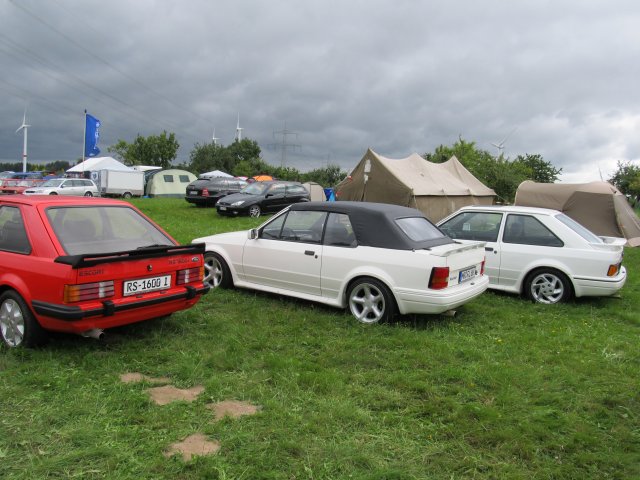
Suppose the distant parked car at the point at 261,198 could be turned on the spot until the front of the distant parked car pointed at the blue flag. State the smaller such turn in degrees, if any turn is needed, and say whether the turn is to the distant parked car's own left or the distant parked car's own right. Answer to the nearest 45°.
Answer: approximately 90° to the distant parked car's own right

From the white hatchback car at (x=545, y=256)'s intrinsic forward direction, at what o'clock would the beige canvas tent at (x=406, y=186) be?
The beige canvas tent is roughly at 2 o'clock from the white hatchback car.

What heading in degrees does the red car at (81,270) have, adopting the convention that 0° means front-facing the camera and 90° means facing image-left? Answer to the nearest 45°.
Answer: approximately 135°

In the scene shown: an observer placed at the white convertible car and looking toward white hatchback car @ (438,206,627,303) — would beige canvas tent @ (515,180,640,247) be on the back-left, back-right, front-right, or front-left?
front-left

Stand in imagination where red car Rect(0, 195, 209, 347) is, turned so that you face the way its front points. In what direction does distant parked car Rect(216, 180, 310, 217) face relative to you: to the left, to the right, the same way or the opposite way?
to the left

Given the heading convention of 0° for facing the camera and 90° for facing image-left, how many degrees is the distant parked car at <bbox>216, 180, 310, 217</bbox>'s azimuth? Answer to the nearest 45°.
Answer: approximately 45°

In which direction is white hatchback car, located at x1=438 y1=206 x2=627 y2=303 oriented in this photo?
to the viewer's left

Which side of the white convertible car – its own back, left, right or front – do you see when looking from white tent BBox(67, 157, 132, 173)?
front

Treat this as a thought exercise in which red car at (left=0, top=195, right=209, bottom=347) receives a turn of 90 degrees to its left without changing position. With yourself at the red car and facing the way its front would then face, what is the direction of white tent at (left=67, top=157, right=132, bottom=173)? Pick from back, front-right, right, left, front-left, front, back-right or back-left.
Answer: back-right

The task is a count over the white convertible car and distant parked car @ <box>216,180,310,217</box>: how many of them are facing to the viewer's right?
0

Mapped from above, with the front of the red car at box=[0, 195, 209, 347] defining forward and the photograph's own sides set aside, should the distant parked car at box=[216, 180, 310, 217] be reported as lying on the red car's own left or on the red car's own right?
on the red car's own right

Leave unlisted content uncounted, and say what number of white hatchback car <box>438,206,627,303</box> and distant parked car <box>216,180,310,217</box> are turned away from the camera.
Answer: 0

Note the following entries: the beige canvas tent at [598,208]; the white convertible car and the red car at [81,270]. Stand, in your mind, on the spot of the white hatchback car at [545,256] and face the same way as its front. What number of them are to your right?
1

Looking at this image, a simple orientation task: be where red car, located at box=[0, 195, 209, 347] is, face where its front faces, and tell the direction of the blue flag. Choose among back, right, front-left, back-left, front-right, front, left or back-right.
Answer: front-right
